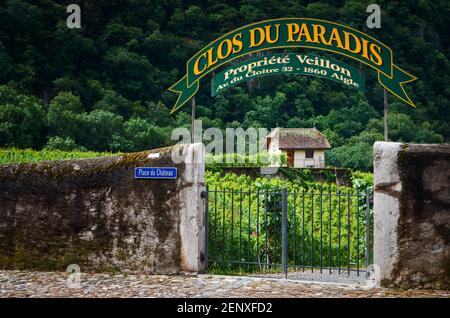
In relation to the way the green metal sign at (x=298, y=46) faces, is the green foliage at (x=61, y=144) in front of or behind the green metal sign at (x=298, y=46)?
behind

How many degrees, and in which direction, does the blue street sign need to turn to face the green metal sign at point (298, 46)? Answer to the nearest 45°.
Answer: approximately 135° to its left

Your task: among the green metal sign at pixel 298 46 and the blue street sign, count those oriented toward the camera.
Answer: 2

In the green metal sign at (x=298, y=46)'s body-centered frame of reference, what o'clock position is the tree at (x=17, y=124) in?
The tree is roughly at 5 o'clock from the green metal sign.

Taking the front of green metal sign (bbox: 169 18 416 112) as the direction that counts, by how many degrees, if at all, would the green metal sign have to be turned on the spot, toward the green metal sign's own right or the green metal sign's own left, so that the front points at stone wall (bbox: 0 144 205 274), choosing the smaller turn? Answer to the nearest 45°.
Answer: approximately 45° to the green metal sign's own right

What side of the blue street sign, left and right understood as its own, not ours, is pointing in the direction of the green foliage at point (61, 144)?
back

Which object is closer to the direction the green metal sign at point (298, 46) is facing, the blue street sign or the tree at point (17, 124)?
the blue street sign

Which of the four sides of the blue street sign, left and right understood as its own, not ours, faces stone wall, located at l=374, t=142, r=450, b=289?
left

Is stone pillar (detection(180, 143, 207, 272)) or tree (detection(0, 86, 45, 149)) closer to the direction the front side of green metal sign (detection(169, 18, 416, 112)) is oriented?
the stone pillar

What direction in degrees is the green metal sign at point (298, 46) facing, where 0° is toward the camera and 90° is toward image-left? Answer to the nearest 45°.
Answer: approximately 0°
